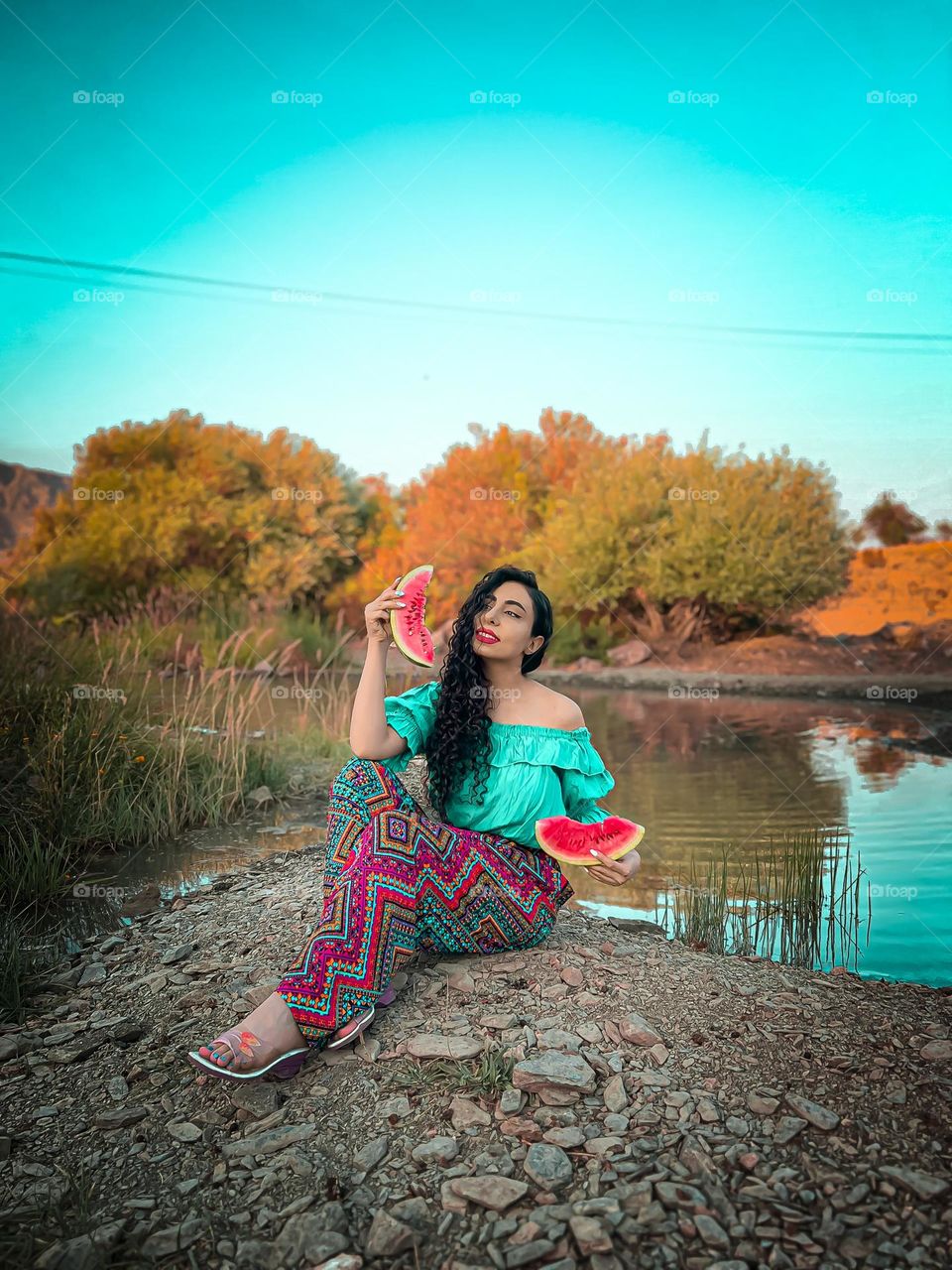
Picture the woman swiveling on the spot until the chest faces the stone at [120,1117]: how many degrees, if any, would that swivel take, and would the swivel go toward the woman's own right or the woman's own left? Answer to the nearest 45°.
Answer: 0° — they already face it

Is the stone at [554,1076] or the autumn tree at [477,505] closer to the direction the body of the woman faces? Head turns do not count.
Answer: the stone

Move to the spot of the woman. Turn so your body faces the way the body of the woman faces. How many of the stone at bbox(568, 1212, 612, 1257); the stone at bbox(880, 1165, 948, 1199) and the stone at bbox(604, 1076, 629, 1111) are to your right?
0

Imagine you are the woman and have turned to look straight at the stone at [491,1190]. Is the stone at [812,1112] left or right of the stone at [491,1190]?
left

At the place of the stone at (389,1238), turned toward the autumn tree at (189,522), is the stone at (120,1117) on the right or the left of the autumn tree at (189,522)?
left

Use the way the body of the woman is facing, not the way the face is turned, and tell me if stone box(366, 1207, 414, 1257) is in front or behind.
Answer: in front

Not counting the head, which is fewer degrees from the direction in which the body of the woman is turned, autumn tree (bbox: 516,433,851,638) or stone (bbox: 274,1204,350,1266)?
the stone

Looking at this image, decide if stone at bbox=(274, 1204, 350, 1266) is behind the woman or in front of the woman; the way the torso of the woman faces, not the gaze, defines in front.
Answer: in front

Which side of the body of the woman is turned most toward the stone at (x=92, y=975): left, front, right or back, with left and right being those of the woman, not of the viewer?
right

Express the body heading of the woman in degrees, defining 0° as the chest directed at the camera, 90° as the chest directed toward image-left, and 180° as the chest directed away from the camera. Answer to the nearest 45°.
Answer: approximately 45°

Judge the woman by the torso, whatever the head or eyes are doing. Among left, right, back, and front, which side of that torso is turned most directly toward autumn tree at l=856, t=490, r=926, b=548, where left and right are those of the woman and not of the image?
back

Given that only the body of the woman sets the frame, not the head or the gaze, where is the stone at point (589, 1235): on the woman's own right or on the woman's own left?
on the woman's own left

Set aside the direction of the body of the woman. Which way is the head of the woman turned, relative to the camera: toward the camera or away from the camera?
toward the camera

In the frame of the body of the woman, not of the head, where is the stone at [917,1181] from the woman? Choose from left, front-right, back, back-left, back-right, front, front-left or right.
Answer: left
